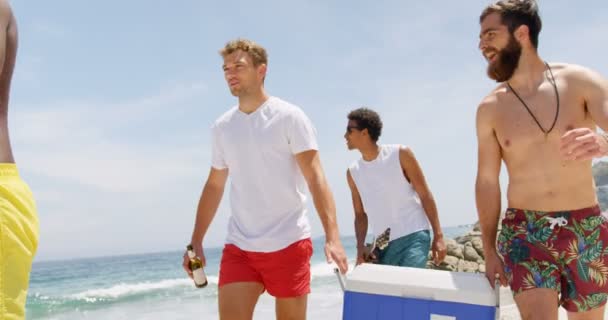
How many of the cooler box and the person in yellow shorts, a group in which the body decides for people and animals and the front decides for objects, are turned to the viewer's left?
1

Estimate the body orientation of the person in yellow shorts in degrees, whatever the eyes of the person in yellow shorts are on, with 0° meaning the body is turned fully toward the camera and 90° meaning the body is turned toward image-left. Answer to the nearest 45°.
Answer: approximately 90°

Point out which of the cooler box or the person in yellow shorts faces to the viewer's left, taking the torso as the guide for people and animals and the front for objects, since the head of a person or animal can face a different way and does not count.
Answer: the person in yellow shorts

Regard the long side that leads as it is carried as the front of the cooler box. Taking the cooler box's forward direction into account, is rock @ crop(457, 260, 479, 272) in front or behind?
behind

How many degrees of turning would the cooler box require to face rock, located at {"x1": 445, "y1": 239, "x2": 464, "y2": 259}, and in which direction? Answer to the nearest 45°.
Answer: approximately 180°

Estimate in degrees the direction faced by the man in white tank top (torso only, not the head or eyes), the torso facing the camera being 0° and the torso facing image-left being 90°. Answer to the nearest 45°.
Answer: approximately 45°

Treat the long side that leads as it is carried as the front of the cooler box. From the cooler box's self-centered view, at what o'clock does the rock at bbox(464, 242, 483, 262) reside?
The rock is roughly at 6 o'clock from the cooler box.

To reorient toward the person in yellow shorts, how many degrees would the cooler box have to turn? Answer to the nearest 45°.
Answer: approximately 45° to its right
